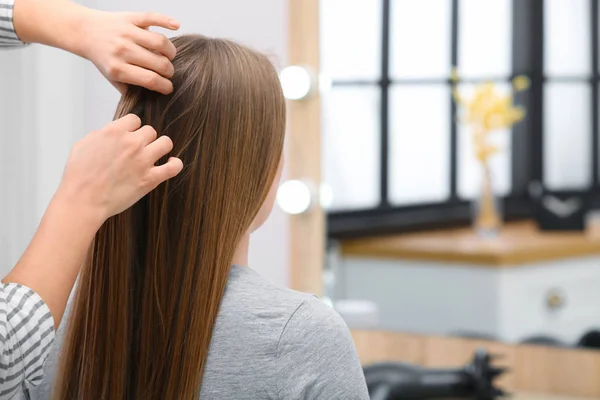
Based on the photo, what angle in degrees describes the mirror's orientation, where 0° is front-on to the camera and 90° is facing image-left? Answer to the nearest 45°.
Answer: approximately 45°
